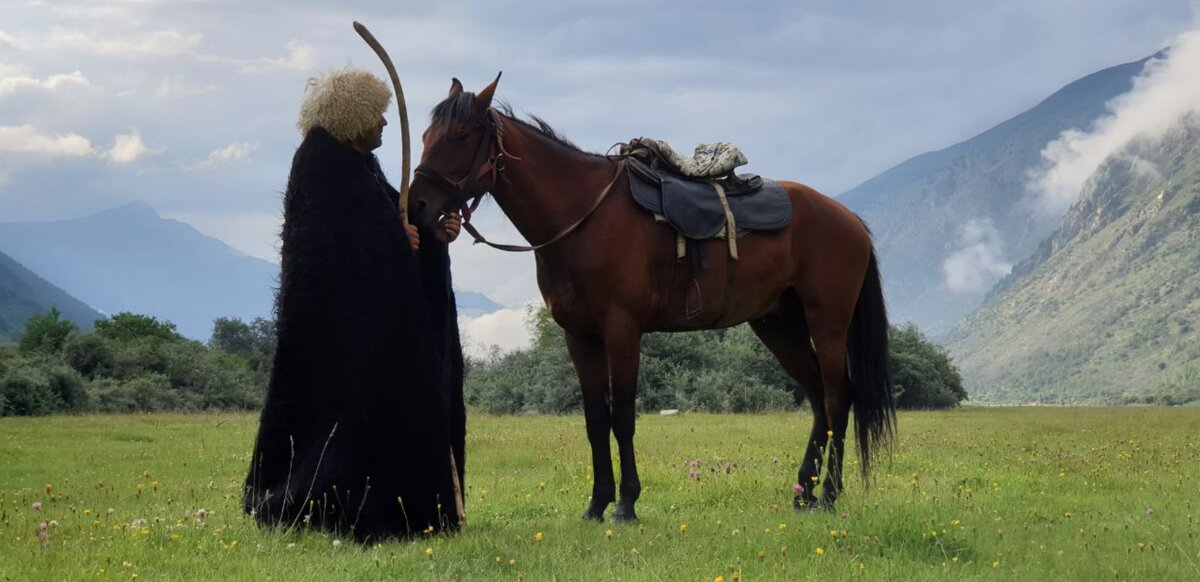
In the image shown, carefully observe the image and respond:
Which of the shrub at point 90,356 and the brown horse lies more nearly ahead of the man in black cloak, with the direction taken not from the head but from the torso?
the brown horse

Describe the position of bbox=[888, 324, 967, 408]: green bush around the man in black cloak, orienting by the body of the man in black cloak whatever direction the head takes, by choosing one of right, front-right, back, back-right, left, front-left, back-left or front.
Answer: front-left

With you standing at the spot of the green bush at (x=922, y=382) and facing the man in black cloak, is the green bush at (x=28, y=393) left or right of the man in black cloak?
right

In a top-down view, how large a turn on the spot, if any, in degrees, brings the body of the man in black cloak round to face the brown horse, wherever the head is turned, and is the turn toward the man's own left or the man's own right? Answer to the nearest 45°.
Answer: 0° — they already face it

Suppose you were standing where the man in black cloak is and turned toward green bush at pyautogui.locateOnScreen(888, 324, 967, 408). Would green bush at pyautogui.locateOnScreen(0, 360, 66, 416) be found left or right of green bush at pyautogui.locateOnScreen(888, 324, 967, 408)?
left

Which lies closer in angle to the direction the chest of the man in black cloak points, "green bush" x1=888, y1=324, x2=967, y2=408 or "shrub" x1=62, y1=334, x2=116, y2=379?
the green bush

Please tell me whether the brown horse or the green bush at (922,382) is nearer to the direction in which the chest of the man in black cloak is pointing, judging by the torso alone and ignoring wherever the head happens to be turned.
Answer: the brown horse

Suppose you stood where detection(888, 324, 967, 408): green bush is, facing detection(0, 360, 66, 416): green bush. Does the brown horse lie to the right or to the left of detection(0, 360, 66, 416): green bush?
left

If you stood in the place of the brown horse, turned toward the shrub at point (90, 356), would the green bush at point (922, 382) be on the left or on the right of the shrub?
right

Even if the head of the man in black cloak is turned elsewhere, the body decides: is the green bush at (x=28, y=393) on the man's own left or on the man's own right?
on the man's own left

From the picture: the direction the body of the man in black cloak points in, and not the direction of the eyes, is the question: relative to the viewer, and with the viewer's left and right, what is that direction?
facing to the right of the viewer

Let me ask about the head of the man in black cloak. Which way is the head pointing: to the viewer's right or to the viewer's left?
to the viewer's right

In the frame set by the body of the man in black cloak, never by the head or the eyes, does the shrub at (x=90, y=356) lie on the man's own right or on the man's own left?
on the man's own left
